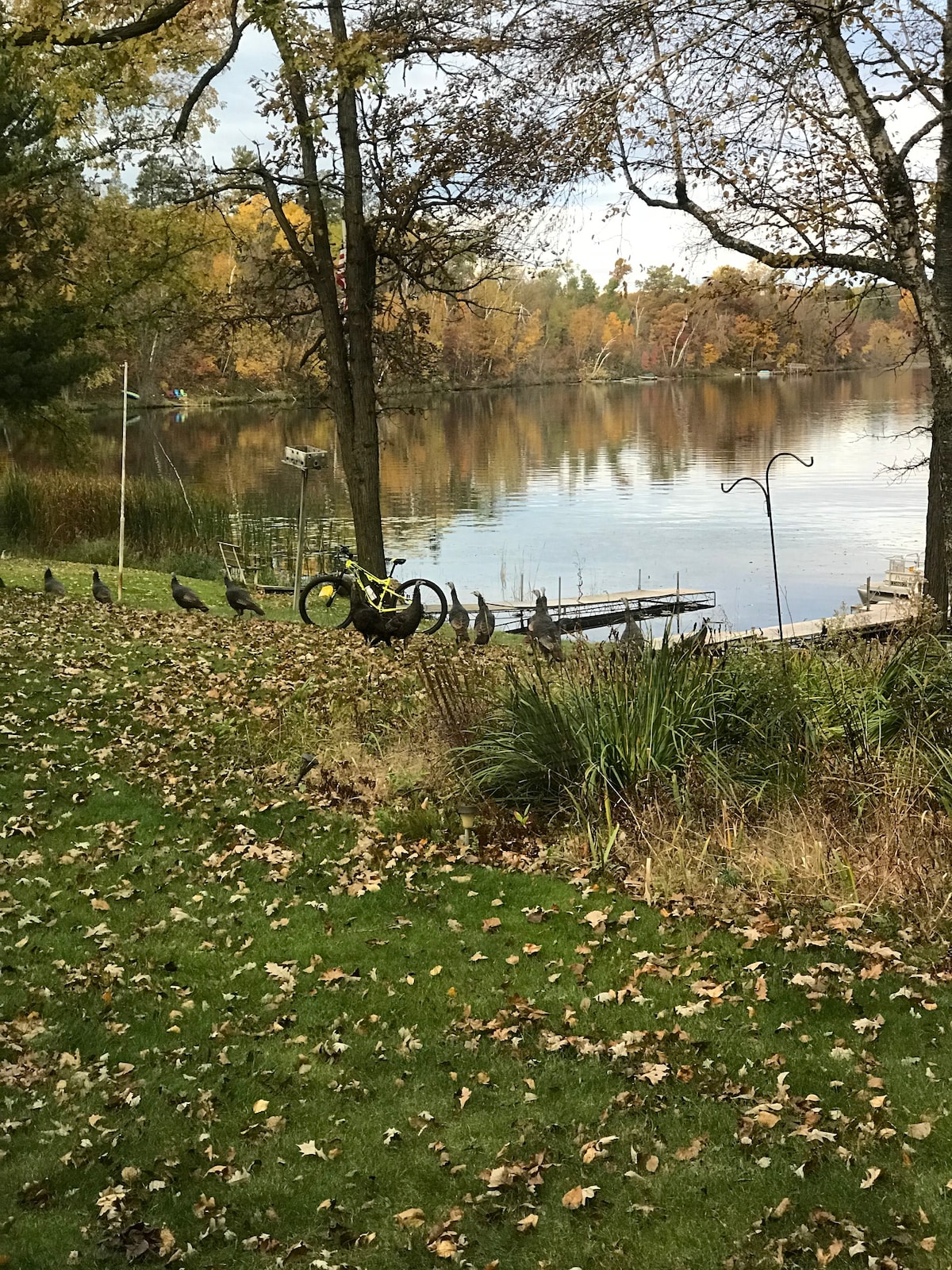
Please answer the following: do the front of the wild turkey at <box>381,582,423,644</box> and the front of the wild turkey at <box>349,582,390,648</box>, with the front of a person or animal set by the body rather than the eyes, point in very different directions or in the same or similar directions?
very different directions

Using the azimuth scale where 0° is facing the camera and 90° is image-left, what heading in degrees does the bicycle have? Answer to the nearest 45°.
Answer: approximately 90°

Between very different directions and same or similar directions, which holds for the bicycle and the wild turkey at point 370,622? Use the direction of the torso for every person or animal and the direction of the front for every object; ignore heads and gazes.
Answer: same or similar directions

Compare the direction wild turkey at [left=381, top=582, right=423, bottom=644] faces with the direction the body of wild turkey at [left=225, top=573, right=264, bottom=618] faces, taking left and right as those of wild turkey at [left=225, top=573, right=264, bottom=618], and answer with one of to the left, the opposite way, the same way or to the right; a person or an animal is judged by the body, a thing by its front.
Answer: the opposite way

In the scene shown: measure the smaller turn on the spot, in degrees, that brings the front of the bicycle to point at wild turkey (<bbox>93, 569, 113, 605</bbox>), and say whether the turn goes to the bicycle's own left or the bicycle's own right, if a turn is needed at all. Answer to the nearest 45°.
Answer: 0° — it already faces it

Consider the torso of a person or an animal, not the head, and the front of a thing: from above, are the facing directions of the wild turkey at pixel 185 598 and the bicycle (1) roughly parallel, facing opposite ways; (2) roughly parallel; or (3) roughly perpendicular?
roughly parallel

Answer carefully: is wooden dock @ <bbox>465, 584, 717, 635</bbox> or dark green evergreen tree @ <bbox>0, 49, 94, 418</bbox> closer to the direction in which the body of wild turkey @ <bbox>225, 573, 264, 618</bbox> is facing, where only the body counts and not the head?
the dark green evergreen tree

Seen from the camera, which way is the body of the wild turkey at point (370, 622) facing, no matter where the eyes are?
to the viewer's left

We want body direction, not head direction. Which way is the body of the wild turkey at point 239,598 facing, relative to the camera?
to the viewer's left

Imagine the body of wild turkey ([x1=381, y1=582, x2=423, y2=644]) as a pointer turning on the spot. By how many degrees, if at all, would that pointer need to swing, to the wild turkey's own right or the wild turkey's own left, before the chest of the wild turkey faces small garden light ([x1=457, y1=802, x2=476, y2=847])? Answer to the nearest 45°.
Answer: approximately 90° to the wild turkey's own right

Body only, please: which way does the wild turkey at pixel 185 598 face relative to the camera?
to the viewer's left

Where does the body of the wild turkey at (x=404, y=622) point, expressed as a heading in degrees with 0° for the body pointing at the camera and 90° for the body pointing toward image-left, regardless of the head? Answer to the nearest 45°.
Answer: approximately 270°
